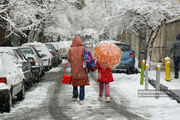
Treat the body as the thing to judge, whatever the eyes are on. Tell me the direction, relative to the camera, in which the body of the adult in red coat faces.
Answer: away from the camera

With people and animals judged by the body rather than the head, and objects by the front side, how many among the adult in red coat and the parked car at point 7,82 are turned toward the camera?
0

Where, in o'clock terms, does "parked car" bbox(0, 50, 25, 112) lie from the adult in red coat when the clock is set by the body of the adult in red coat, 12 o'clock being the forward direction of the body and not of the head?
The parked car is roughly at 8 o'clock from the adult in red coat.

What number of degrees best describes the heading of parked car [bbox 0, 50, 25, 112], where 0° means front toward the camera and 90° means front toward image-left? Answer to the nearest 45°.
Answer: approximately 225°

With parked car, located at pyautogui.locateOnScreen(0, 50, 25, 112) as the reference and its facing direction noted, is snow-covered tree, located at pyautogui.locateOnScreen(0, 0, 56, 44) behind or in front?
in front

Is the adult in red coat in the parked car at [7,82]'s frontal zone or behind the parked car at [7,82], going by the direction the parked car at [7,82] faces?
frontal zone
